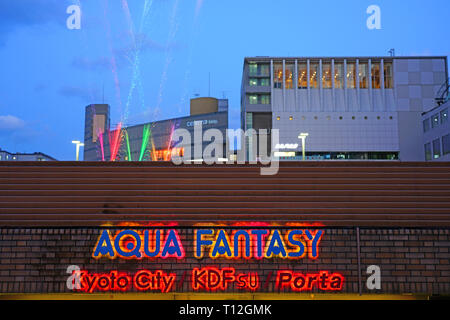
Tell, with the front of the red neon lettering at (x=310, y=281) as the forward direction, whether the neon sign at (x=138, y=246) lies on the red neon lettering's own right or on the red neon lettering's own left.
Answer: on the red neon lettering's own right

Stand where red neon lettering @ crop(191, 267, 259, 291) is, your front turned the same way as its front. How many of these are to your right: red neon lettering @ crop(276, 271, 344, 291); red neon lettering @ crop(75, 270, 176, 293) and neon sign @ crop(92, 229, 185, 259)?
2

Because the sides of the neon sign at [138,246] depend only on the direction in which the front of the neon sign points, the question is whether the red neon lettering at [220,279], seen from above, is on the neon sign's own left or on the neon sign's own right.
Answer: on the neon sign's own left

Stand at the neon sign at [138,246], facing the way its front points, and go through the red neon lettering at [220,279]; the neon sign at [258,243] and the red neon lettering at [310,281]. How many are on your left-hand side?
3

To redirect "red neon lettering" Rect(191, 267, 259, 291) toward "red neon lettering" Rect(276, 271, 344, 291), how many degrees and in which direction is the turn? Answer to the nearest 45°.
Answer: approximately 90° to its left

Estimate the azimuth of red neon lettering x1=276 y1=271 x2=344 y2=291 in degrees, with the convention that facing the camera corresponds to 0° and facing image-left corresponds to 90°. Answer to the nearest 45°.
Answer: approximately 0°

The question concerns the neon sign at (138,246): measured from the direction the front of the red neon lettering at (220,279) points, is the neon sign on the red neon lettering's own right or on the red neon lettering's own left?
on the red neon lettering's own right

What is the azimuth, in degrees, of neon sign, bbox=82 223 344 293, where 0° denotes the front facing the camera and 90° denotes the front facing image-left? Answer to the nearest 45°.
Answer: approximately 0°
